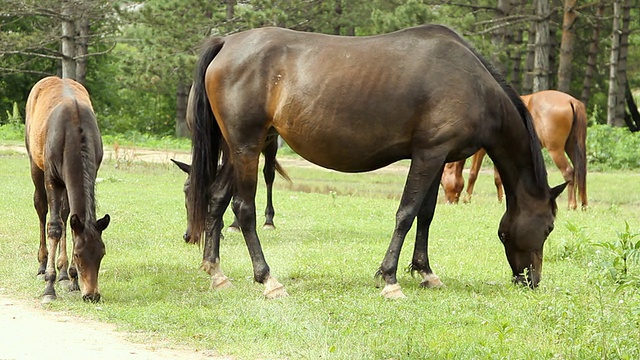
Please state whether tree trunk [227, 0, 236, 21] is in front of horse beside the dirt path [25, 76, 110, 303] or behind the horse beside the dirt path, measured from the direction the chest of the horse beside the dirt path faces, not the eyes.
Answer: behind

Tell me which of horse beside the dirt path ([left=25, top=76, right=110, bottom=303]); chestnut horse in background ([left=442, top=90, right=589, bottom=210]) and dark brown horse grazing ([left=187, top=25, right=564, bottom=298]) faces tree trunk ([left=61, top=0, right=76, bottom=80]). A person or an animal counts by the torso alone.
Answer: chestnut horse in background ([left=442, top=90, right=589, bottom=210])

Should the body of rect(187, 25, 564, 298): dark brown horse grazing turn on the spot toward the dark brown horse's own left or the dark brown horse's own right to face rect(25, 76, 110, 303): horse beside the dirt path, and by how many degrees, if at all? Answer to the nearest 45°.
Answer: approximately 180°

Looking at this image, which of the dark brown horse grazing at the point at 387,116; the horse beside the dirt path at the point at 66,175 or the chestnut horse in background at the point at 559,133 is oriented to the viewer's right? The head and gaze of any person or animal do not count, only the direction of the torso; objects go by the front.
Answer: the dark brown horse grazing

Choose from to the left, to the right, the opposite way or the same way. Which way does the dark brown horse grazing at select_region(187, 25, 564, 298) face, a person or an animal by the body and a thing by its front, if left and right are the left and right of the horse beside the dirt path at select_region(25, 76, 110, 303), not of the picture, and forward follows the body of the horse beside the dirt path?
to the left

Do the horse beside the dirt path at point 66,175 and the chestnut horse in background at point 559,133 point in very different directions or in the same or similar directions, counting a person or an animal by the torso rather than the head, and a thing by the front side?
very different directions

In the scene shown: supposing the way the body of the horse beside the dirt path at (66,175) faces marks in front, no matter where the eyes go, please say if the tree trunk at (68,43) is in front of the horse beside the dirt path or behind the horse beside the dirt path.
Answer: behind

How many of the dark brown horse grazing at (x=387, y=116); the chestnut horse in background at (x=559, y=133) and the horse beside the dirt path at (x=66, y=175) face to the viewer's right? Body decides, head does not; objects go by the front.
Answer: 1

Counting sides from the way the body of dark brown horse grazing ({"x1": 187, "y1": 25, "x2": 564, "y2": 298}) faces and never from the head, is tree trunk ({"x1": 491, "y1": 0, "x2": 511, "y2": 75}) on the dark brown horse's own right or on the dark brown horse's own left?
on the dark brown horse's own left

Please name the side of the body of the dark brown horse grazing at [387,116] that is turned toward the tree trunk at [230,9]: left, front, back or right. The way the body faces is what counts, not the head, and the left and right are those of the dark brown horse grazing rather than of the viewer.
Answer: left

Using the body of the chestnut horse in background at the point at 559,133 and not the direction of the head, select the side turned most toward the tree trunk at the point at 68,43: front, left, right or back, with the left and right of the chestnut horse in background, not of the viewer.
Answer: front

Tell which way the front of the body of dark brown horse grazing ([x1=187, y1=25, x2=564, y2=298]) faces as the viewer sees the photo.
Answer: to the viewer's right

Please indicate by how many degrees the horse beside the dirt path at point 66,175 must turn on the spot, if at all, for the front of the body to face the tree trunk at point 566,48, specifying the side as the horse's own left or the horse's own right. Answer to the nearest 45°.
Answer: approximately 135° to the horse's own left
